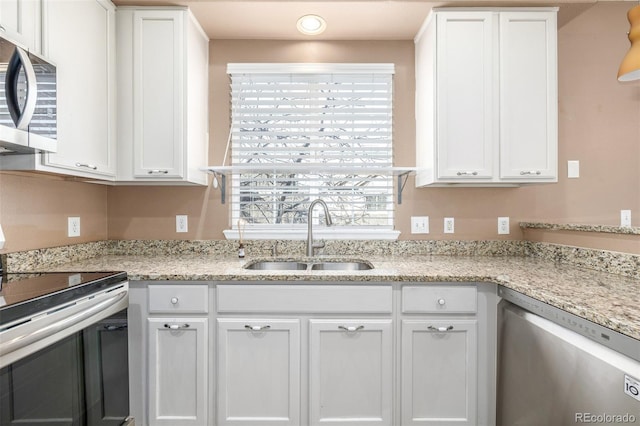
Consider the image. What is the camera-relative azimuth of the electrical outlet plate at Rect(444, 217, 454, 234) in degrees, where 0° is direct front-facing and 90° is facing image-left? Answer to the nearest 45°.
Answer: approximately 0°

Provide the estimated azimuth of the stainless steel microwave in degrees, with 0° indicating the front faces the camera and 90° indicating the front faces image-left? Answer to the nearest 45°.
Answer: approximately 315°

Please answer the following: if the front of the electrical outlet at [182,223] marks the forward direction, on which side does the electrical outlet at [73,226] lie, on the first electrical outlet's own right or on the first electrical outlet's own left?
on the first electrical outlet's own right

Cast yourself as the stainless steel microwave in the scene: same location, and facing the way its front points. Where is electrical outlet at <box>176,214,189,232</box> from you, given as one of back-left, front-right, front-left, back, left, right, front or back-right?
left

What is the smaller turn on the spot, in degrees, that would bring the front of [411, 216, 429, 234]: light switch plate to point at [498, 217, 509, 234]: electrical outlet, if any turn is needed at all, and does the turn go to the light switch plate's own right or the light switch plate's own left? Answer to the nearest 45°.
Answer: approximately 90° to the light switch plate's own left

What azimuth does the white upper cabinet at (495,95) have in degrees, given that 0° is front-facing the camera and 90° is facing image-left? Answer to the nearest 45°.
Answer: approximately 0°

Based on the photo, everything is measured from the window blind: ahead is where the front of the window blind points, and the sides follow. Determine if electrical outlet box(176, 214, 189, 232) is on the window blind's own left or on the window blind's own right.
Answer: on the window blind's own right

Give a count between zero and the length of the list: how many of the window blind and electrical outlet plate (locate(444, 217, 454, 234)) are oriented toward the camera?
2
